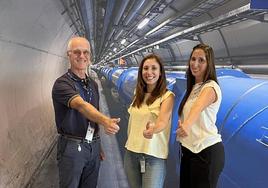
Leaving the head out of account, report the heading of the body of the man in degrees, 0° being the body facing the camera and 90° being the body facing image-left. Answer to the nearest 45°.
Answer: approximately 315°

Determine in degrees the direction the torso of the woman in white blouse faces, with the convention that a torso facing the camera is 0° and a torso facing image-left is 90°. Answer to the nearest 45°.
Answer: approximately 45°
